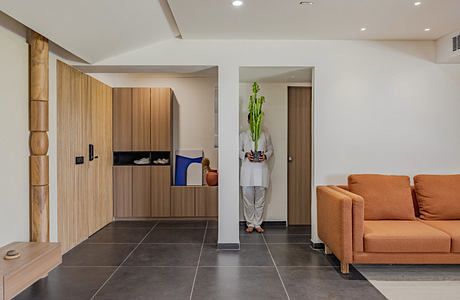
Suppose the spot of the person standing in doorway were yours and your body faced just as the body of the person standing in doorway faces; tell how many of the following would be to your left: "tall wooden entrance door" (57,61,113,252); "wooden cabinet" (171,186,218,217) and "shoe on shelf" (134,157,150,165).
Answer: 0

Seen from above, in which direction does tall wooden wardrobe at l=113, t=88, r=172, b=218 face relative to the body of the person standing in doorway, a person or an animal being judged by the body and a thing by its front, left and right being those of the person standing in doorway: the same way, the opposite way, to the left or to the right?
the same way

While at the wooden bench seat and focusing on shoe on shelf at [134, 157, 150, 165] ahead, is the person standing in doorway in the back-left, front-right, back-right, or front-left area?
front-right

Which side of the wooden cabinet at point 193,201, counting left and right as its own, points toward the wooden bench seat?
front

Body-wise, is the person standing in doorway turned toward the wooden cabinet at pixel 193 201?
no

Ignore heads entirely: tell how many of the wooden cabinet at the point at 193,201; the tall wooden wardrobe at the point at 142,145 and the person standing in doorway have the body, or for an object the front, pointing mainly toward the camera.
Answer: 3

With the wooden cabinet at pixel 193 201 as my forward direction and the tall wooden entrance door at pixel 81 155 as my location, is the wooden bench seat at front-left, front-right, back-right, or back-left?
back-right

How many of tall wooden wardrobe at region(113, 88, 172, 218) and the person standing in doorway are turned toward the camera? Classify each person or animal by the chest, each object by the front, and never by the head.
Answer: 2

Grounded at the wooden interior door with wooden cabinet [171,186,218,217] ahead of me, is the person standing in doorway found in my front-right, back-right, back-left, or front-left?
front-left

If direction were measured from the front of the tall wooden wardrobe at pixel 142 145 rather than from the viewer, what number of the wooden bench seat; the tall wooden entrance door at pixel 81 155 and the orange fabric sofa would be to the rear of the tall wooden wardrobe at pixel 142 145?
0

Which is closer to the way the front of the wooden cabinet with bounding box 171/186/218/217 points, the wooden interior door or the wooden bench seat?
the wooden bench seat

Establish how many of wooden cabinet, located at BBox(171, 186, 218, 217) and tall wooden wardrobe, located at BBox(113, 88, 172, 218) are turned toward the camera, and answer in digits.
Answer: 2

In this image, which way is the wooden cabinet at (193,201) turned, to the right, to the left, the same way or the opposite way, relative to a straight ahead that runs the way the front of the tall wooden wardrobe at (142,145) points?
the same way

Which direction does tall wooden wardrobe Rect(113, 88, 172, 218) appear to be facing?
toward the camera

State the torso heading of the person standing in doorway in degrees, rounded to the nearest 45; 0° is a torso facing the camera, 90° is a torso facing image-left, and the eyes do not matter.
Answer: approximately 0°

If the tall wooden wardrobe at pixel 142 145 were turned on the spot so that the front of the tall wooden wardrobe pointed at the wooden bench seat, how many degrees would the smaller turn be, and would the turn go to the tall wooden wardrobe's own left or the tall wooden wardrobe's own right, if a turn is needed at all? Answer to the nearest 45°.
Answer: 0° — it already faces it
